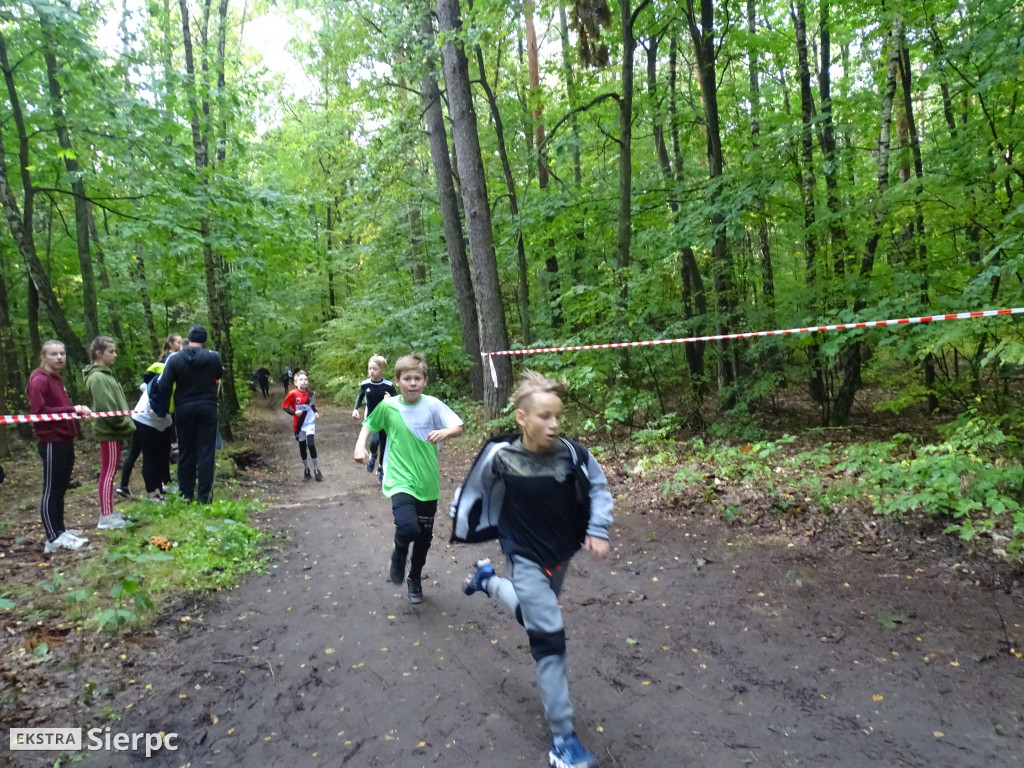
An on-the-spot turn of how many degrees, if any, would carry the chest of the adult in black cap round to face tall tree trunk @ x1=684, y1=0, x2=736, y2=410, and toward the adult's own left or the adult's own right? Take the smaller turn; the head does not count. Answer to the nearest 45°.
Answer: approximately 90° to the adult's own right

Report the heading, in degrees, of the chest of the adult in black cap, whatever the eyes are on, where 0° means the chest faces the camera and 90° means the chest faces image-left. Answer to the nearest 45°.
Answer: approximately 180°

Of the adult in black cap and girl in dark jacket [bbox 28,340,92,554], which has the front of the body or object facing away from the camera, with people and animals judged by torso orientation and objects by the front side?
the adult in black cap

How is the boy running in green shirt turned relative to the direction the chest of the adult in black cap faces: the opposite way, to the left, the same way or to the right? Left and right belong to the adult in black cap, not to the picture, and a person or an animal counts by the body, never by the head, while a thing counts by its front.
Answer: the opposite way

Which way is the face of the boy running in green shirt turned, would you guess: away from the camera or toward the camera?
toward the camera

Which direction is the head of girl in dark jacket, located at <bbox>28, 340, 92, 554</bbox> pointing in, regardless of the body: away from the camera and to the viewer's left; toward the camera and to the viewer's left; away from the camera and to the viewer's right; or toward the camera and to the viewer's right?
toward the camera and to the viewer's right

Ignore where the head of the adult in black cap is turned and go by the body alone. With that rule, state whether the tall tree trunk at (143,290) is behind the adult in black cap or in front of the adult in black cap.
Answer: in front

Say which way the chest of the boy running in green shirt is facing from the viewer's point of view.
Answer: toward the camera

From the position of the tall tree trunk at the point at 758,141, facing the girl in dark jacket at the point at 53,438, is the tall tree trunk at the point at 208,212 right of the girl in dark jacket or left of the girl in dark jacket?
right

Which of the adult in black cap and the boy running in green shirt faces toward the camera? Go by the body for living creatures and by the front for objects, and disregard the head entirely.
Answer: the boy running in green shirt
